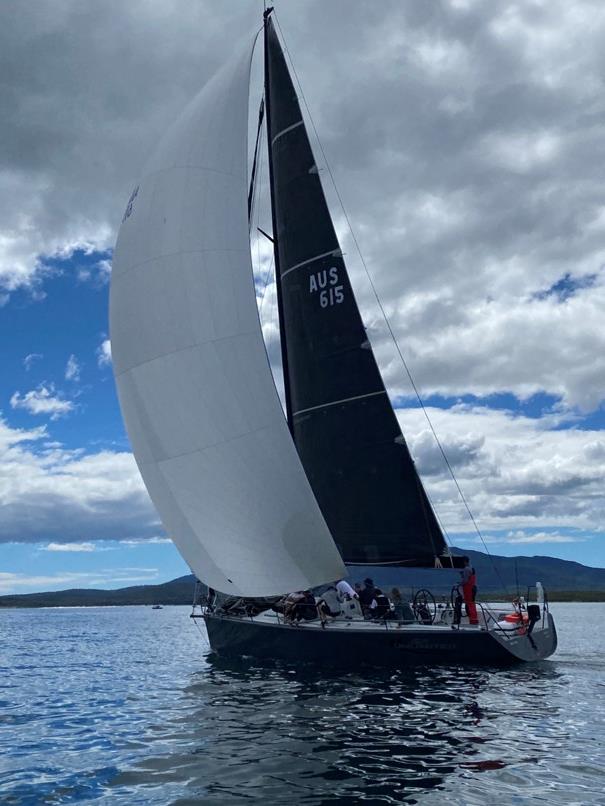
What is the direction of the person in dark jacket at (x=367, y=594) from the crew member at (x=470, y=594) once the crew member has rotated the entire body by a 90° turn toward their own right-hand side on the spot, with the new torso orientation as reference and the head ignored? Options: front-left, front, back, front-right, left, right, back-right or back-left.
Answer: front-left
